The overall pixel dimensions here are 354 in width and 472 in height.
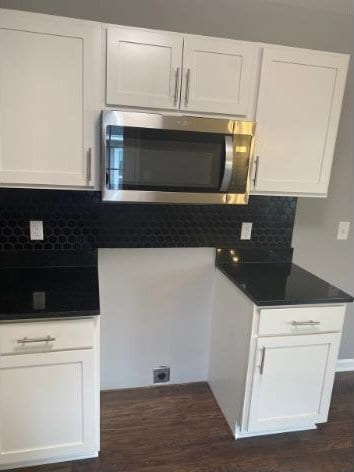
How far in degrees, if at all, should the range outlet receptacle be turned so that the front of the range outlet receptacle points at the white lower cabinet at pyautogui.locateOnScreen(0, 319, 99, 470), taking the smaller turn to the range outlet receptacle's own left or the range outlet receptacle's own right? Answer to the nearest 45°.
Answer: approximately 45° to the range outlet receptacle's own right

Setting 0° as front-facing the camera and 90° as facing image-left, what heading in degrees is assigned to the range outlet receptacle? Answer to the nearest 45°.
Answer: approximately 0°

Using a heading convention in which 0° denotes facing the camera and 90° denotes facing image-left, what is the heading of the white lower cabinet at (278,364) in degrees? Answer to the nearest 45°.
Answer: approximately 0°

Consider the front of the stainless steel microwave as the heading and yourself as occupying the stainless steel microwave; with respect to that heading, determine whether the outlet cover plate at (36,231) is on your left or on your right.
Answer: on your right

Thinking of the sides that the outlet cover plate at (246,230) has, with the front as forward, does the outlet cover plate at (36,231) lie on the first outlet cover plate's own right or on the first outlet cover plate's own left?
on the first outlet cover plate's own right

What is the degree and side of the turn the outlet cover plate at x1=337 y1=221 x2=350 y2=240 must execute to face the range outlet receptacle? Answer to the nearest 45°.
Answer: approximately 45° to its right

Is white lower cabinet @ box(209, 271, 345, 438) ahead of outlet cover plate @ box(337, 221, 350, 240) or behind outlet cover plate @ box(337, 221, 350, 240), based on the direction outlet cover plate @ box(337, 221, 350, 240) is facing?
ahead
